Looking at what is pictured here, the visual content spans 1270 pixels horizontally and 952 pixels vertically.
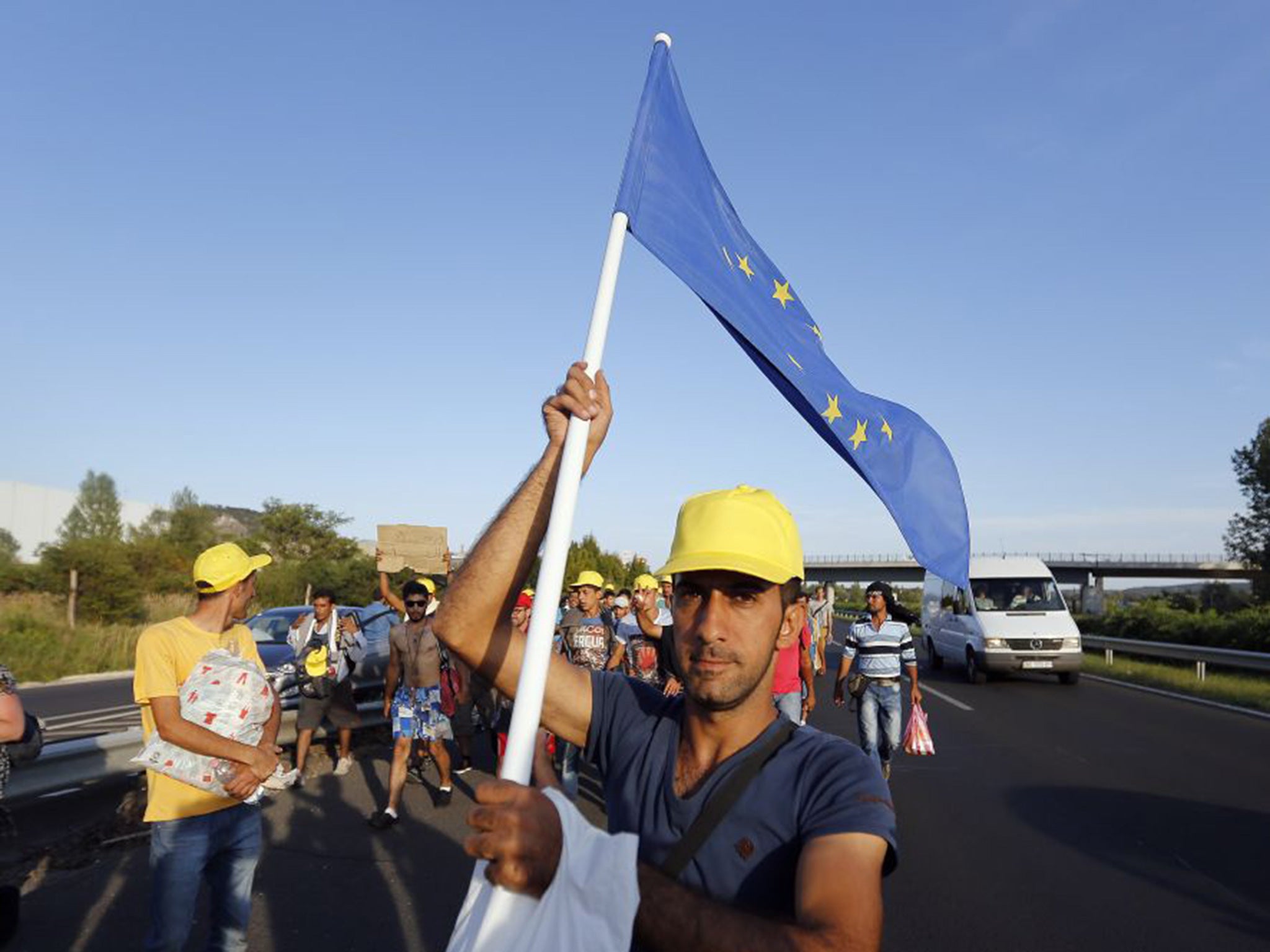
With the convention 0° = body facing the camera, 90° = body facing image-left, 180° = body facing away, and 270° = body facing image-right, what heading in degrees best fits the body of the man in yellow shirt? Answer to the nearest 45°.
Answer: approximately 315°

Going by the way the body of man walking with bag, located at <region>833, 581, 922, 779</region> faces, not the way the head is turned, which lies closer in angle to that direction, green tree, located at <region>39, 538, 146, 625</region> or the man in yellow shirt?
the man in yellow shirt

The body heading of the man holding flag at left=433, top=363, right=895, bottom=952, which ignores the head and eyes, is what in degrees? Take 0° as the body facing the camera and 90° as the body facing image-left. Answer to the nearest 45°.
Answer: approximately 45°

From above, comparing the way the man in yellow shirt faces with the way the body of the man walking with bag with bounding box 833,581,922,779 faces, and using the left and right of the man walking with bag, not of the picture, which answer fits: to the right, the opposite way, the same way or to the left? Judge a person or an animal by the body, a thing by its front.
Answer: to the left

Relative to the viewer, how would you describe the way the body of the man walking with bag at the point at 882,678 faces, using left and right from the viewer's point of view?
facing the viewer

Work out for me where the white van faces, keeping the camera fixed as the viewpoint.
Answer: facing the viewer and to the right of the viewer

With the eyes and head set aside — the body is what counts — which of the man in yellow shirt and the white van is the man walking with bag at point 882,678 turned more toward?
the man in yellow shirt

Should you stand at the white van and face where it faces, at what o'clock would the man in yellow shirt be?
The man in yellow shirt is roughly at 2 o'clock from the white van.

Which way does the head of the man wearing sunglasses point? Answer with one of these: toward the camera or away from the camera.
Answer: toward the camera

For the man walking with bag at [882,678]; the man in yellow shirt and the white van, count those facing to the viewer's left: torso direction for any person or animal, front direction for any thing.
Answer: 0

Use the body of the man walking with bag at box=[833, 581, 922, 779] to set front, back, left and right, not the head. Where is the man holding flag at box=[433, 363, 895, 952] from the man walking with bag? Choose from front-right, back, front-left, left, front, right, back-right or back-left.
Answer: front

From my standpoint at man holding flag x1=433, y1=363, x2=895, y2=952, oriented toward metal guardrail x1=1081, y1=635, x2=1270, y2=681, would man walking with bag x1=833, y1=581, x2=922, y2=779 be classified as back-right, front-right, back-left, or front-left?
front-left

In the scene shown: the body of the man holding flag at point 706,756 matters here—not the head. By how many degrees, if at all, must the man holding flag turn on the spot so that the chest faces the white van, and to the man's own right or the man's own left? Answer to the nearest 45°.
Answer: approximately 180°

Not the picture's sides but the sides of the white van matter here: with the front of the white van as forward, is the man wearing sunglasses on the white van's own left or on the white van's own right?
on the white van's own right

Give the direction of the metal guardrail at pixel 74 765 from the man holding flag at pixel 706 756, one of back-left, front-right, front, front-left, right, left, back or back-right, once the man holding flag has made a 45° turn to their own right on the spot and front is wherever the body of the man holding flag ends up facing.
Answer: front-right

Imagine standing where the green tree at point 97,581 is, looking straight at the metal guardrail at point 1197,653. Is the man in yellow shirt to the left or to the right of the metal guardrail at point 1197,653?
right
